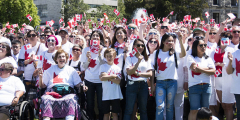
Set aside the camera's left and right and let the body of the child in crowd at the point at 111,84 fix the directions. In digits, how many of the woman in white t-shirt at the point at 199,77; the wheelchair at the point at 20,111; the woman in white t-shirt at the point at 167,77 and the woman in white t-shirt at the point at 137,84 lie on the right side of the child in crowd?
1

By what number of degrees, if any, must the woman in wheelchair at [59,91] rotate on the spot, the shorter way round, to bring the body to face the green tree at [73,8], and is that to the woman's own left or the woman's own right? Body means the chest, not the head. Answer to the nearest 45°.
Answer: approximately 180°

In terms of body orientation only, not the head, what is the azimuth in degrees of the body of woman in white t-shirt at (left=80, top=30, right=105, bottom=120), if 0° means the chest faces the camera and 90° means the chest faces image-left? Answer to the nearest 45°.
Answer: approximately 0°

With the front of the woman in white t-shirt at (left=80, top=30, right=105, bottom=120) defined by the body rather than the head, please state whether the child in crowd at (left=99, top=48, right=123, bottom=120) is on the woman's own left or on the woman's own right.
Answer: on the woman's own left

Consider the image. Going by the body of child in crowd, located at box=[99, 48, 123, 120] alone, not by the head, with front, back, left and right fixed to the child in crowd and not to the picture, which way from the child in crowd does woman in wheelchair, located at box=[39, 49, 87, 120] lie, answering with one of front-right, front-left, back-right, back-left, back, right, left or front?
right
